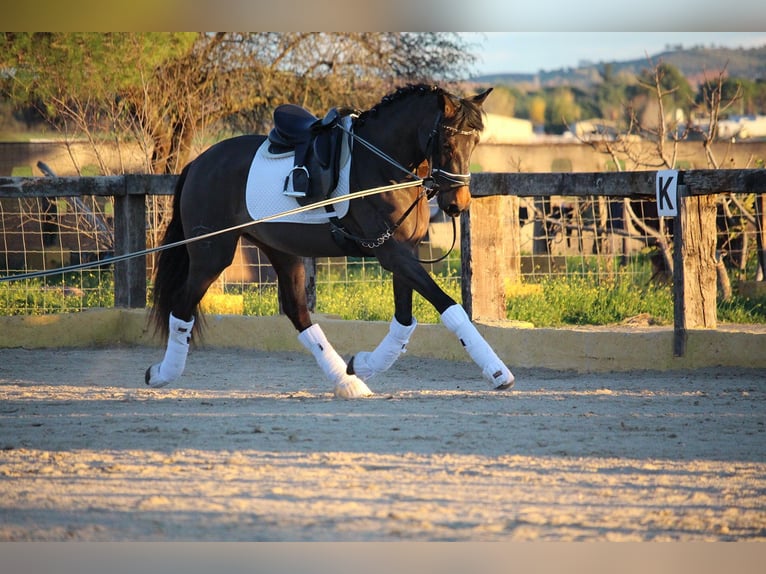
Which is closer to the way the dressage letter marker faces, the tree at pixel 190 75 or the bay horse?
the bay horse

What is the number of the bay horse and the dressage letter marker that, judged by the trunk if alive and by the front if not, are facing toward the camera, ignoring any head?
1

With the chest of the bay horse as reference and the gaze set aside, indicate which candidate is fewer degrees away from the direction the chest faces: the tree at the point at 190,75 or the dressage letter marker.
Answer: the dressage letter marker

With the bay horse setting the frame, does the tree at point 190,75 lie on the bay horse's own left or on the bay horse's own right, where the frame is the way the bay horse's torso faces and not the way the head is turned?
on the bay horse's own left

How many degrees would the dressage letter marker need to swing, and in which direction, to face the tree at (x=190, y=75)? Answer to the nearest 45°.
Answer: approximately 135° to its right

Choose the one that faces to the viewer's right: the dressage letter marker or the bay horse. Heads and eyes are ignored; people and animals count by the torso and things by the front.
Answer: the bay horse

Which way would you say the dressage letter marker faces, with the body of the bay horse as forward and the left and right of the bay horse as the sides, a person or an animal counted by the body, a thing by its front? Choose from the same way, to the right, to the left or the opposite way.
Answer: to the right

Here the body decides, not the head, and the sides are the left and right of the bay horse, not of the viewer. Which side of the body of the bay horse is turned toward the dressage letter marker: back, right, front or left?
front

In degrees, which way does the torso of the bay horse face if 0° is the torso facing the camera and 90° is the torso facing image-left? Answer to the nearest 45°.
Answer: approximately 270°

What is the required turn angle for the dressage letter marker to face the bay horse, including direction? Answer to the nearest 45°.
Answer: approximately 45° to its right
